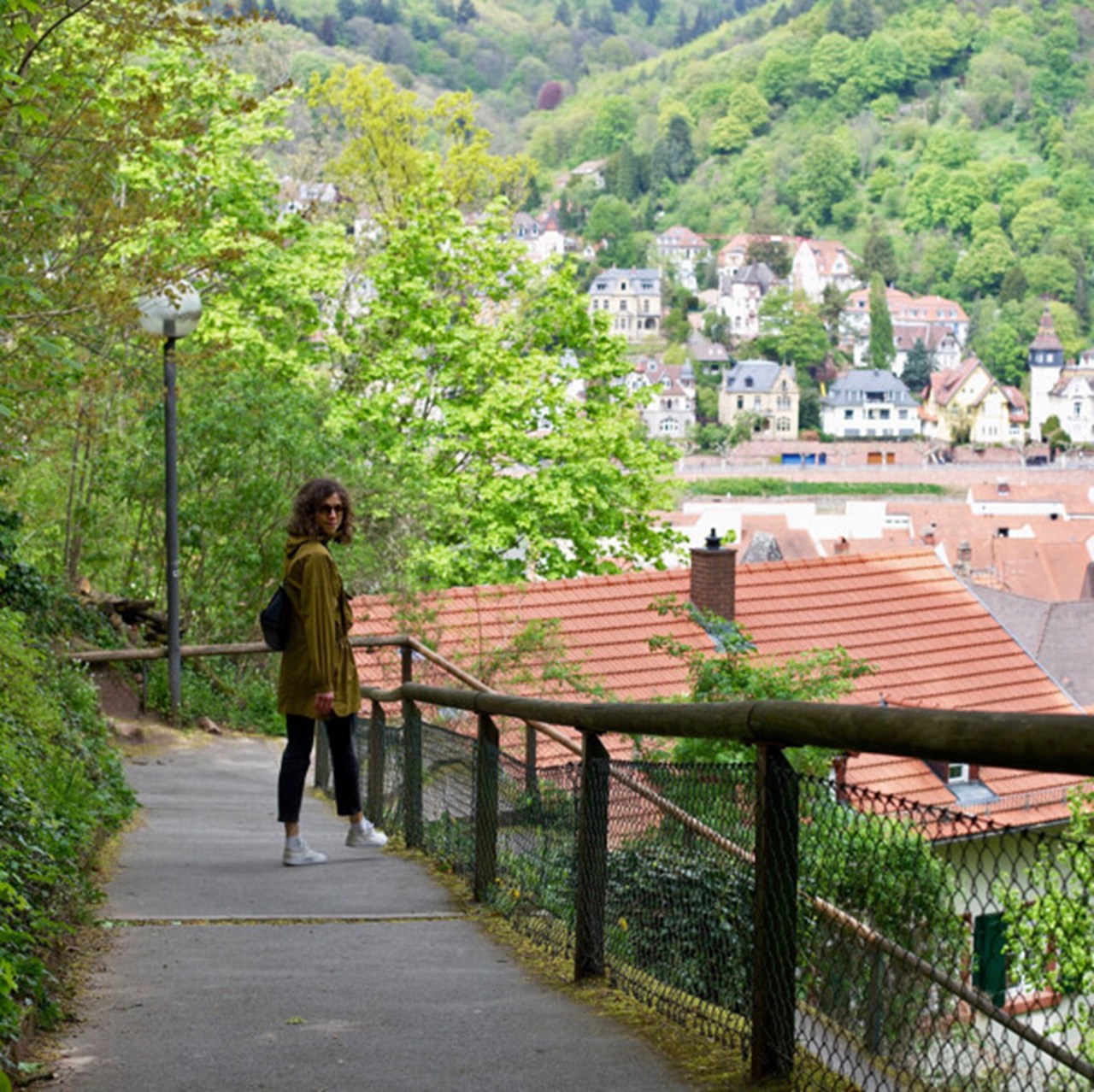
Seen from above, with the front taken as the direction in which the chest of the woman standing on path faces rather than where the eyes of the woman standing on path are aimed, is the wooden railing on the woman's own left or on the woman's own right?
on the woman's own right

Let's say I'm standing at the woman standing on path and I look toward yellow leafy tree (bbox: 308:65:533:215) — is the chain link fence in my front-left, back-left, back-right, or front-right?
back-right

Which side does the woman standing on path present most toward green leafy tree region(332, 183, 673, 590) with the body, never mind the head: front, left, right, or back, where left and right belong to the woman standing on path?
left

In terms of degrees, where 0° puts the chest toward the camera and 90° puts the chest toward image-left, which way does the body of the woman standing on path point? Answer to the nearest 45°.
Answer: approximately 270°

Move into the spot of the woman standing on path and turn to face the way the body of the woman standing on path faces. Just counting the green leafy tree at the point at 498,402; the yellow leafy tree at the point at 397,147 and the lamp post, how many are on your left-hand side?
3

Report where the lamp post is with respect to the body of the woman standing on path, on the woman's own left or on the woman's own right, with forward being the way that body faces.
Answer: on the woman's own left
